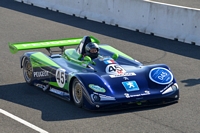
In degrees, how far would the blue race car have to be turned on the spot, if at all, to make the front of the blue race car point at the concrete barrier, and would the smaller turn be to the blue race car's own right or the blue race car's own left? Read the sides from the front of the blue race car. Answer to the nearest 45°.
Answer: approximately 135° to the blue race car's own left

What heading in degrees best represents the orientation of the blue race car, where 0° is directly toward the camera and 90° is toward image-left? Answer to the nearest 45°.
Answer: approximately 315°
